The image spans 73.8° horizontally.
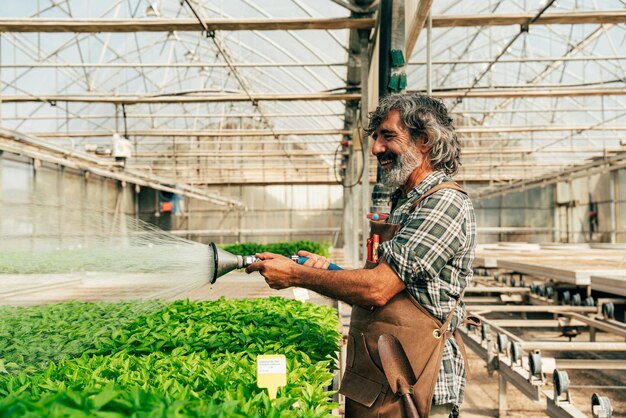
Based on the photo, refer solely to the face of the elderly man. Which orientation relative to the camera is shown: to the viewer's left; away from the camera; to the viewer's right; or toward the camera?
to the viewer's left

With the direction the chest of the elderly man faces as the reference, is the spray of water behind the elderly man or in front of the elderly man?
in front

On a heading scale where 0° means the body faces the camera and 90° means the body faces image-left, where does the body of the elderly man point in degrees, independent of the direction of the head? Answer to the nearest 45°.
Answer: approximately 90°
